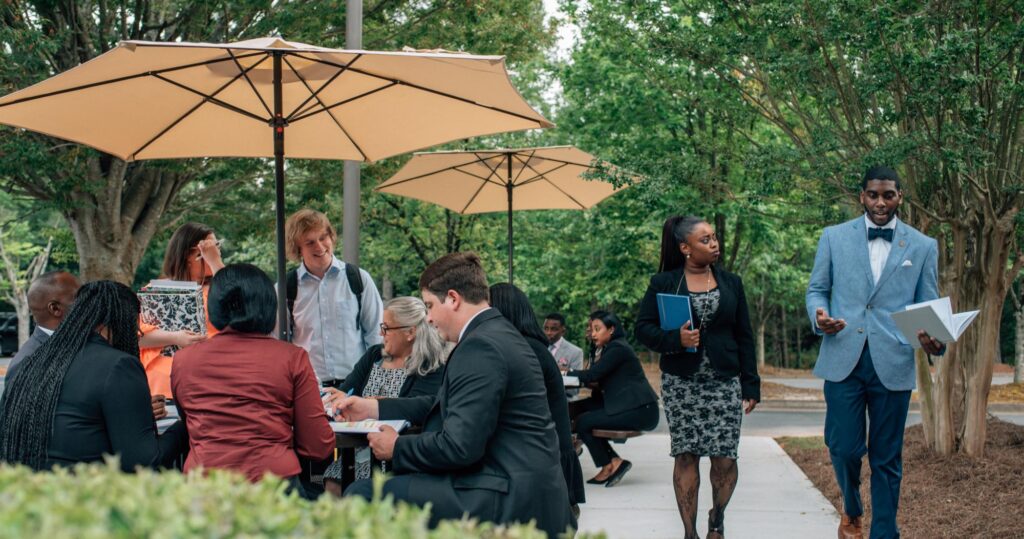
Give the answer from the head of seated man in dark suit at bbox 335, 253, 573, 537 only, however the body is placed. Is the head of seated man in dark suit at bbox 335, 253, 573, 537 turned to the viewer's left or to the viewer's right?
to the viewer's left

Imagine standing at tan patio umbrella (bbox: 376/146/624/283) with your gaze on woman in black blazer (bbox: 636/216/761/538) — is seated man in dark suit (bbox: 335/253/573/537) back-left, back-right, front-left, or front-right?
front-right

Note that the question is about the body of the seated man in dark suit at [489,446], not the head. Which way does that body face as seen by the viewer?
to the viewer's left

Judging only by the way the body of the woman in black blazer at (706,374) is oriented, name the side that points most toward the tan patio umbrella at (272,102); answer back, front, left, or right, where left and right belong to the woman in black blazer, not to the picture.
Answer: right

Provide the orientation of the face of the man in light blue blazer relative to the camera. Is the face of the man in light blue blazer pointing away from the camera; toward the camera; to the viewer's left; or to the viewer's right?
toward the camera

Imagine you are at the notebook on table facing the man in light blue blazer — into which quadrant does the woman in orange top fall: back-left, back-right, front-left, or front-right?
back-left

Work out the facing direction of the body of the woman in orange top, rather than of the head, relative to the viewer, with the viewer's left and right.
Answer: facing the viewer and to the right of the viewer

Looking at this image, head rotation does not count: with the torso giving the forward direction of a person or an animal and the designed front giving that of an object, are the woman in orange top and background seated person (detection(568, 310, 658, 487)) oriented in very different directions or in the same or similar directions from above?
very different directions

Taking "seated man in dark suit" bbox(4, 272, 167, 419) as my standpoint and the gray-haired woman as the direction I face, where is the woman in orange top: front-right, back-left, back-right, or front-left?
front-left

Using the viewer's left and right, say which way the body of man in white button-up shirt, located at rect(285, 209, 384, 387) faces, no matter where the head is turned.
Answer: facing the viewer

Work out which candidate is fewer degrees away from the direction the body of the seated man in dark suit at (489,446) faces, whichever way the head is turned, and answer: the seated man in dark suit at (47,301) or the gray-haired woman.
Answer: the seated man in dark suit

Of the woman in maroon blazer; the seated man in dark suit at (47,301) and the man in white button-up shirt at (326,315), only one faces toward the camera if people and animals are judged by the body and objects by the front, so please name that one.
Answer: the man in white button-up shirt

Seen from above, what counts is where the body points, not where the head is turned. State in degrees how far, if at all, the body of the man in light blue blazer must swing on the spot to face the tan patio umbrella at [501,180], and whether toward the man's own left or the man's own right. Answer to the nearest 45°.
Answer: approximately 135° to the man's own right

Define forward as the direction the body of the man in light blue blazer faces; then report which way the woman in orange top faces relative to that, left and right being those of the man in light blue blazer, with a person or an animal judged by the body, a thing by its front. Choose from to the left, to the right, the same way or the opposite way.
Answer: to the left

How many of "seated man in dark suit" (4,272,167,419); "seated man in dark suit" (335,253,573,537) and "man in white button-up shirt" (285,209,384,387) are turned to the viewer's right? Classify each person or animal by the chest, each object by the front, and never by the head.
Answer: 1

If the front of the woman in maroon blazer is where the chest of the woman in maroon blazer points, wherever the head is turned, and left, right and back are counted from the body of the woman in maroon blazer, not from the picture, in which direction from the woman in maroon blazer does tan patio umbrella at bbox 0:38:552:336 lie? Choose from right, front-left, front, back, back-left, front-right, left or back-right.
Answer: front

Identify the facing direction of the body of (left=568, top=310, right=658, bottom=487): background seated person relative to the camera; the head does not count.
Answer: to the viewer's left

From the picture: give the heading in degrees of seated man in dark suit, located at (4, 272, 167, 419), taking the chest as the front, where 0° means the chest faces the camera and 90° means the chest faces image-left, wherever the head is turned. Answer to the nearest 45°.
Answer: approximately 270°

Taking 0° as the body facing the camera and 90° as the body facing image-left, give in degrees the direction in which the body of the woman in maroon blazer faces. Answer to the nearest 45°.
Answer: approximately 180°

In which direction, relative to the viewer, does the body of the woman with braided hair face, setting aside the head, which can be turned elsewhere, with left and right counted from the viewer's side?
facing away from the viewer and to the right of the viewer
